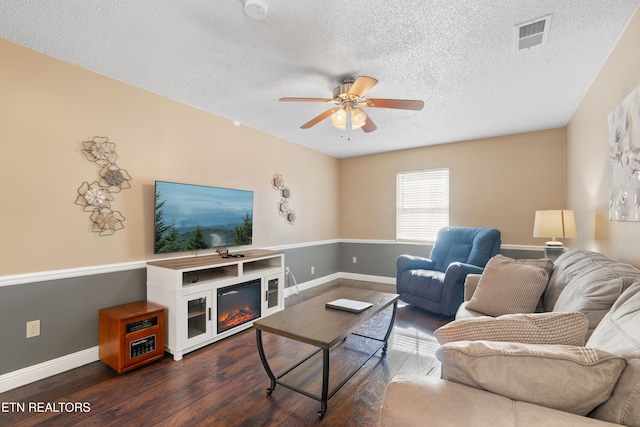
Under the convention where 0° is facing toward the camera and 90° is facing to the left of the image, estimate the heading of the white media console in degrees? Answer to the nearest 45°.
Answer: approximately 315°

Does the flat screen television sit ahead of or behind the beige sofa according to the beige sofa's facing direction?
ahead

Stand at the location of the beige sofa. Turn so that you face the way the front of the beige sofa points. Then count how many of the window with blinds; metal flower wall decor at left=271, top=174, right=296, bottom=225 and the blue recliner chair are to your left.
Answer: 0

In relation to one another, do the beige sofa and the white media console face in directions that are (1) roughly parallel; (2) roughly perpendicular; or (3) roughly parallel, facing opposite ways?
roughly parallel, facing opposite ways

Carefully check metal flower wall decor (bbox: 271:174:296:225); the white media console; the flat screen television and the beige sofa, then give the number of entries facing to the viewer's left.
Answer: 1

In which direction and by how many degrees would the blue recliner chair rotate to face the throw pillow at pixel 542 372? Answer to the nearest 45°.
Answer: approximately 45° to its left

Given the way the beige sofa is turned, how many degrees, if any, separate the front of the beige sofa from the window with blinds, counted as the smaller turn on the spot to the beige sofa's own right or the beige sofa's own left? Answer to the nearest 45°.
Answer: approximately 90° to the beige sofa's own right

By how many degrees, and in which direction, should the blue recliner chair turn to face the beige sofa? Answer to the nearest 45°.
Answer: approximately 45° to its left

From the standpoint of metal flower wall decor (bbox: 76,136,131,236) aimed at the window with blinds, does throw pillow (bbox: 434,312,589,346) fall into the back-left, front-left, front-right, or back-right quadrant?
front-right

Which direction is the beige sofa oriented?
to the viewer's left

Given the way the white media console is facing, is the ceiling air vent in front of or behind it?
in front

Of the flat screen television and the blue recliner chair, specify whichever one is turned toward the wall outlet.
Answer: the blue recliner chair

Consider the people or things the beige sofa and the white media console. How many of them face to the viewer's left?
1

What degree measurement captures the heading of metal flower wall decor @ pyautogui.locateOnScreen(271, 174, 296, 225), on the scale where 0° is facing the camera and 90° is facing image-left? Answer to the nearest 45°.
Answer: approximately 315°

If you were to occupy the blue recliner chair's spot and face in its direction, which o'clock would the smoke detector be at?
The smoke detector is roughly at 11 o'clock from the blue recliner chair.

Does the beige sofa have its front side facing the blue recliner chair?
no

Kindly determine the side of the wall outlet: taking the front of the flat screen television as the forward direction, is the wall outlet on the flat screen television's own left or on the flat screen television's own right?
on the flat screen television's own right

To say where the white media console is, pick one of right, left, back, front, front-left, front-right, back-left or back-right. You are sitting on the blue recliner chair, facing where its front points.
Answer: front
